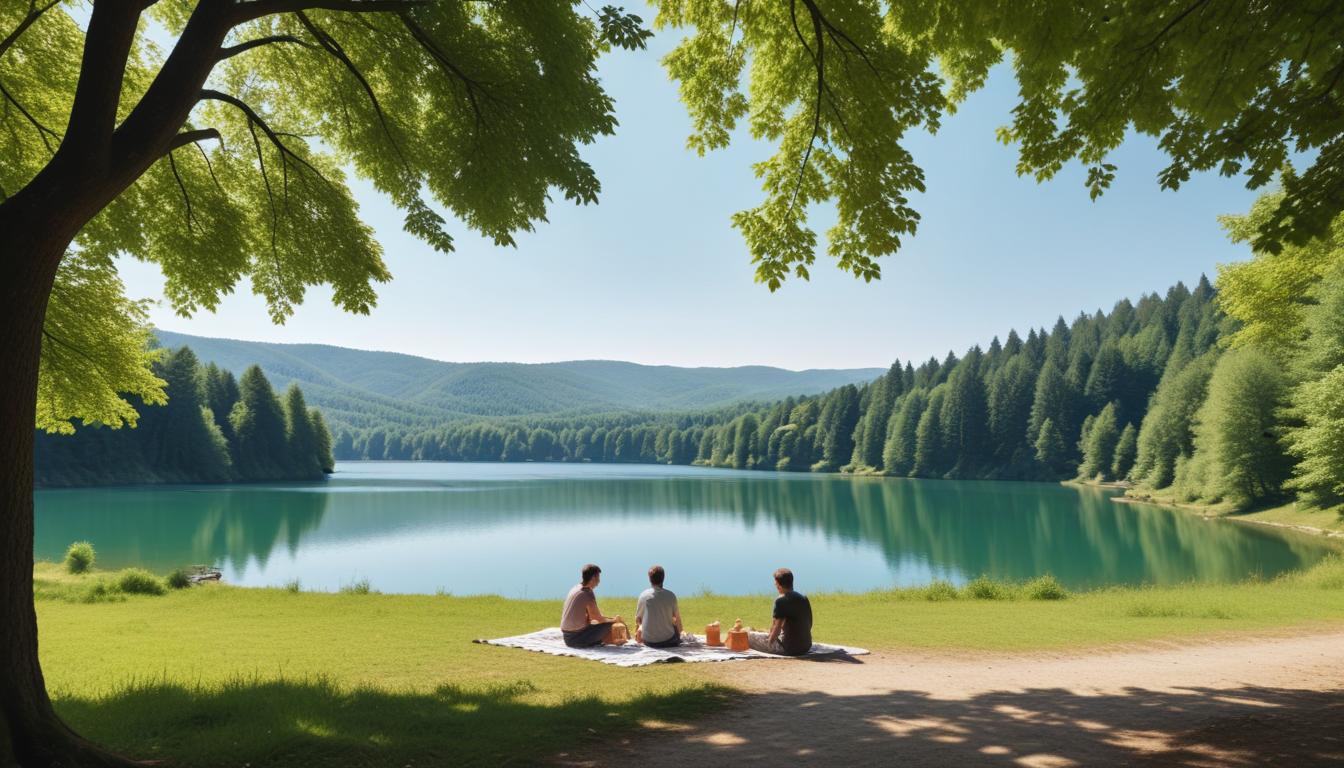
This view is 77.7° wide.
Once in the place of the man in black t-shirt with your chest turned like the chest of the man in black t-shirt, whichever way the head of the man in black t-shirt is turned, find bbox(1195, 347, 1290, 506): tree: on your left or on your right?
on your right

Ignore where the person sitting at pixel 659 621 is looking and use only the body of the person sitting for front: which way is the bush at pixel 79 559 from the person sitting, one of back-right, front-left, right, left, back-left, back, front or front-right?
front-left

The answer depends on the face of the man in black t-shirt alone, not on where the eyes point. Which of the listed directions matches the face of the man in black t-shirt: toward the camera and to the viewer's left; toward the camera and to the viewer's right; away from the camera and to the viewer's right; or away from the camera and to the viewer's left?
away from the camera and to the viewer's left

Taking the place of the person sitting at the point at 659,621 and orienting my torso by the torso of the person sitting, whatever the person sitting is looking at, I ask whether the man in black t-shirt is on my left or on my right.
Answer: on my right

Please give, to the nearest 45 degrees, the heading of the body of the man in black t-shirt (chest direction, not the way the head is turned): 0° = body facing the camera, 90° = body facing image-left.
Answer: approximately 135°

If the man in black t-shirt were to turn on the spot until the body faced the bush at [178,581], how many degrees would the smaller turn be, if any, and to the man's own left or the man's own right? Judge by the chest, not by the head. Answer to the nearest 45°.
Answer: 0° — they already face it

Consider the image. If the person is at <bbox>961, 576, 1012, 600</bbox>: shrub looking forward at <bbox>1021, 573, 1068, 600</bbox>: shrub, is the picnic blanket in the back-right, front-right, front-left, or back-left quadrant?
back-right

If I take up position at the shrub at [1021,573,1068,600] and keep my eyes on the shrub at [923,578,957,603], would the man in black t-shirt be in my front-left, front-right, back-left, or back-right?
front-left

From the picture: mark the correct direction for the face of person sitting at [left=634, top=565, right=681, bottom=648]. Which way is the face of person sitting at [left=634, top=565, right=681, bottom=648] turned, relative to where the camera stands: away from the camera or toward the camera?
away from the camera

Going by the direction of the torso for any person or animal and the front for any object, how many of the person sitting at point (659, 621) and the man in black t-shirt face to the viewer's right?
0

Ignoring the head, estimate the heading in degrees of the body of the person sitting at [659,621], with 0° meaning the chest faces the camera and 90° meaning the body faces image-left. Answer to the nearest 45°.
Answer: approximately 180°

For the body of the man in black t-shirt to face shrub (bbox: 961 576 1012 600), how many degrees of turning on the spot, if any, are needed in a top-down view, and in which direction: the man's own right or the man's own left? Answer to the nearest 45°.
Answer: approximately 90° to the man's own right

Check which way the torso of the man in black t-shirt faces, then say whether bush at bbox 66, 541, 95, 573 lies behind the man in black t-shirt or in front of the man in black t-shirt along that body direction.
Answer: in front

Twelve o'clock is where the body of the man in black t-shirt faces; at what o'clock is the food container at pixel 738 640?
The food container is roughly at 11 o'clock from the man in black t-shirt.

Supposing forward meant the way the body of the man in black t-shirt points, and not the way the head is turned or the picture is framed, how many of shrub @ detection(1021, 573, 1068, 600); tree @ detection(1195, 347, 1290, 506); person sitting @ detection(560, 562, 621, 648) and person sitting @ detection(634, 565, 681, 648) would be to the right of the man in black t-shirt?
2
